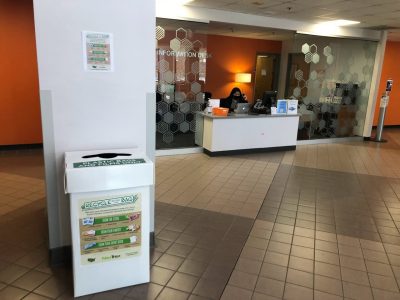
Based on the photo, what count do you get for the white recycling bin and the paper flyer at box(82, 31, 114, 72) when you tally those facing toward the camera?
2

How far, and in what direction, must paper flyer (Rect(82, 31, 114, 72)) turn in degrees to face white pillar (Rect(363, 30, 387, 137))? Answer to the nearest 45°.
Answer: approximately 135° to its left

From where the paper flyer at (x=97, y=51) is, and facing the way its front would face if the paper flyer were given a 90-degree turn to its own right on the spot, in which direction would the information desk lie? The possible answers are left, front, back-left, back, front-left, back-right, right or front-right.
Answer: back-right

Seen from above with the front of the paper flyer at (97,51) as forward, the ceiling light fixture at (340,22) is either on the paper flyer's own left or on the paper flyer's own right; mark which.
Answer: on the paper flyer's own left

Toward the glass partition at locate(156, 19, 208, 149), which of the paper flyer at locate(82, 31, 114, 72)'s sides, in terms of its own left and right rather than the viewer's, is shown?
back

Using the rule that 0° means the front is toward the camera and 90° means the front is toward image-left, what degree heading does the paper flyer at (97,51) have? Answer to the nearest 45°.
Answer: approximately 0°

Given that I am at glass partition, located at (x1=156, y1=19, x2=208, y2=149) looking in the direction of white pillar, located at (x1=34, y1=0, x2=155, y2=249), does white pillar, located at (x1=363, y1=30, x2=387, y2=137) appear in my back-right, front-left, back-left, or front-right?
back-left

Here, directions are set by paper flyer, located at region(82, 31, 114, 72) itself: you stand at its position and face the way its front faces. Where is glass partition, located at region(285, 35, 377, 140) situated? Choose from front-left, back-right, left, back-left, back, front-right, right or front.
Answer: back-left

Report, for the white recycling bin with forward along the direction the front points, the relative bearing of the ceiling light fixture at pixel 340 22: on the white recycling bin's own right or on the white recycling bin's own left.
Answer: on the white recycling bin's own left

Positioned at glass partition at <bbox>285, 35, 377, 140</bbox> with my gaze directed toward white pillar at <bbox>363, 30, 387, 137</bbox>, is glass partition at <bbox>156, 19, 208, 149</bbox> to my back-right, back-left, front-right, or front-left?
back-right

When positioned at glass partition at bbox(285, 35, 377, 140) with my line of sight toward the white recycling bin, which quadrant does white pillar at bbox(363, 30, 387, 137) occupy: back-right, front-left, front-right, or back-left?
back-left
